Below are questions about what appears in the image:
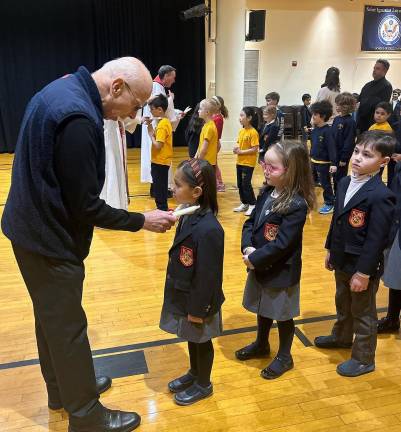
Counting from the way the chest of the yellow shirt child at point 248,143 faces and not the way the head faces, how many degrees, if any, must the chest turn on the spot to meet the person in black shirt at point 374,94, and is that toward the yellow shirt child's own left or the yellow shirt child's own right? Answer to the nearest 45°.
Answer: approximately 180°

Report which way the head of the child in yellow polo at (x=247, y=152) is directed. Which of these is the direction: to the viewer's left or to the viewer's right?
to the viewer's left

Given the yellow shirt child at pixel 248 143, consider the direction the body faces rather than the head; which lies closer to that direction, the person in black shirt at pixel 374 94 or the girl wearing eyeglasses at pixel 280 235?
the girl wearing eyeglasses

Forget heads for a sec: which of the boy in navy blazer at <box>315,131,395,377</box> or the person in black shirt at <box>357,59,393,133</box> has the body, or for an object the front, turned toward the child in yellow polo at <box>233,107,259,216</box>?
the person in black shirt

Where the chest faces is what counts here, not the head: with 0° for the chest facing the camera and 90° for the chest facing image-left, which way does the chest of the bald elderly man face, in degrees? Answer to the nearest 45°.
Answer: approximately 270°

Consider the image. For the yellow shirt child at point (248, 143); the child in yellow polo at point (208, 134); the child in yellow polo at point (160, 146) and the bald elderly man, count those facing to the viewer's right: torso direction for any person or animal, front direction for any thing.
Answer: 1

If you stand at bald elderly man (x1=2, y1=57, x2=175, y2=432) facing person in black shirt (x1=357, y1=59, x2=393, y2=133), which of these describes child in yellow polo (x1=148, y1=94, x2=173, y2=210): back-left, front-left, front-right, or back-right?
front-left

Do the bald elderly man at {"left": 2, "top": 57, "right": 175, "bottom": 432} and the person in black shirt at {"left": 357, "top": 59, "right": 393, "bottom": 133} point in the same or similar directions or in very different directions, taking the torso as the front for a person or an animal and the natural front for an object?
very different directions

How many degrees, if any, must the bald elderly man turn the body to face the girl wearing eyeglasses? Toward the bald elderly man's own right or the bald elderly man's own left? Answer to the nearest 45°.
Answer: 0° — they already face them

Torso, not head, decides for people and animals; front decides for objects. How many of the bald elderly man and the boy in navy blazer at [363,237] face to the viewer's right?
1

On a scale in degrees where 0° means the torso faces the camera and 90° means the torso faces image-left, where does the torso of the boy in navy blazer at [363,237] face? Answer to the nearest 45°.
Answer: approximately 45°

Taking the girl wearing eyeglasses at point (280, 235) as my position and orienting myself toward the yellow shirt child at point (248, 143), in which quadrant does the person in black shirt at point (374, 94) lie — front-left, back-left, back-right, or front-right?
front-right
